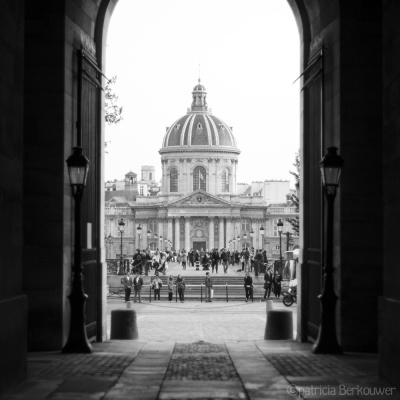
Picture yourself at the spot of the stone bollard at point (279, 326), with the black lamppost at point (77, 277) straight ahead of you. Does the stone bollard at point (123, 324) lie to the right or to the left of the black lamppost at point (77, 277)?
right

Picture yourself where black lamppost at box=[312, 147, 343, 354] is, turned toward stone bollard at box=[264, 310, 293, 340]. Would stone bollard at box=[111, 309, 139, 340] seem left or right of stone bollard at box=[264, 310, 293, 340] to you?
left

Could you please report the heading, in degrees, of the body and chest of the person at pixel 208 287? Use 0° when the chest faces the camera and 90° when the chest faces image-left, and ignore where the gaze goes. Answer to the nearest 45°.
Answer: approximately 0°

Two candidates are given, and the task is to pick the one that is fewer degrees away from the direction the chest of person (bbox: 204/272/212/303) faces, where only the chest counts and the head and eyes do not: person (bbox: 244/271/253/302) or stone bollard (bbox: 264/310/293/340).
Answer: the stone bollard

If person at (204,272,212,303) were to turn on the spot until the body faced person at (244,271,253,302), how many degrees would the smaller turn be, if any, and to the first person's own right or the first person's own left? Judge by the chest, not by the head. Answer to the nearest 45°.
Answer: approximately 90° to the first person's own left

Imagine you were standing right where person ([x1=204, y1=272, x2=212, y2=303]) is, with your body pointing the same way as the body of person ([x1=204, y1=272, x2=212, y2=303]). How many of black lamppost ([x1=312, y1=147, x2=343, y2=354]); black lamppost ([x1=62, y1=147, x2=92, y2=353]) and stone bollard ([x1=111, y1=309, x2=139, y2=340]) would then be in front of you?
3

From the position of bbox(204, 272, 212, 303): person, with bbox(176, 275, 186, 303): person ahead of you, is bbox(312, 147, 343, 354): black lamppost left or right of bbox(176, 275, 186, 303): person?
left

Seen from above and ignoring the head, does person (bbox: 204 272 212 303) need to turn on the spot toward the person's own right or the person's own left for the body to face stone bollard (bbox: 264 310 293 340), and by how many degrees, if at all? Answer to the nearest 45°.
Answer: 0° — they already face it

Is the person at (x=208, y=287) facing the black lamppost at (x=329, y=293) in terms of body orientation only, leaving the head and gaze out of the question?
yes

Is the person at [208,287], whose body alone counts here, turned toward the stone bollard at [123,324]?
yes

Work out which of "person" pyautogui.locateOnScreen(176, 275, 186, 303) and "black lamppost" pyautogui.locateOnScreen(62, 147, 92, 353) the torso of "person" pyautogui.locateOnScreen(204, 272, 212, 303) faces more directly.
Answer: the black lamppost
